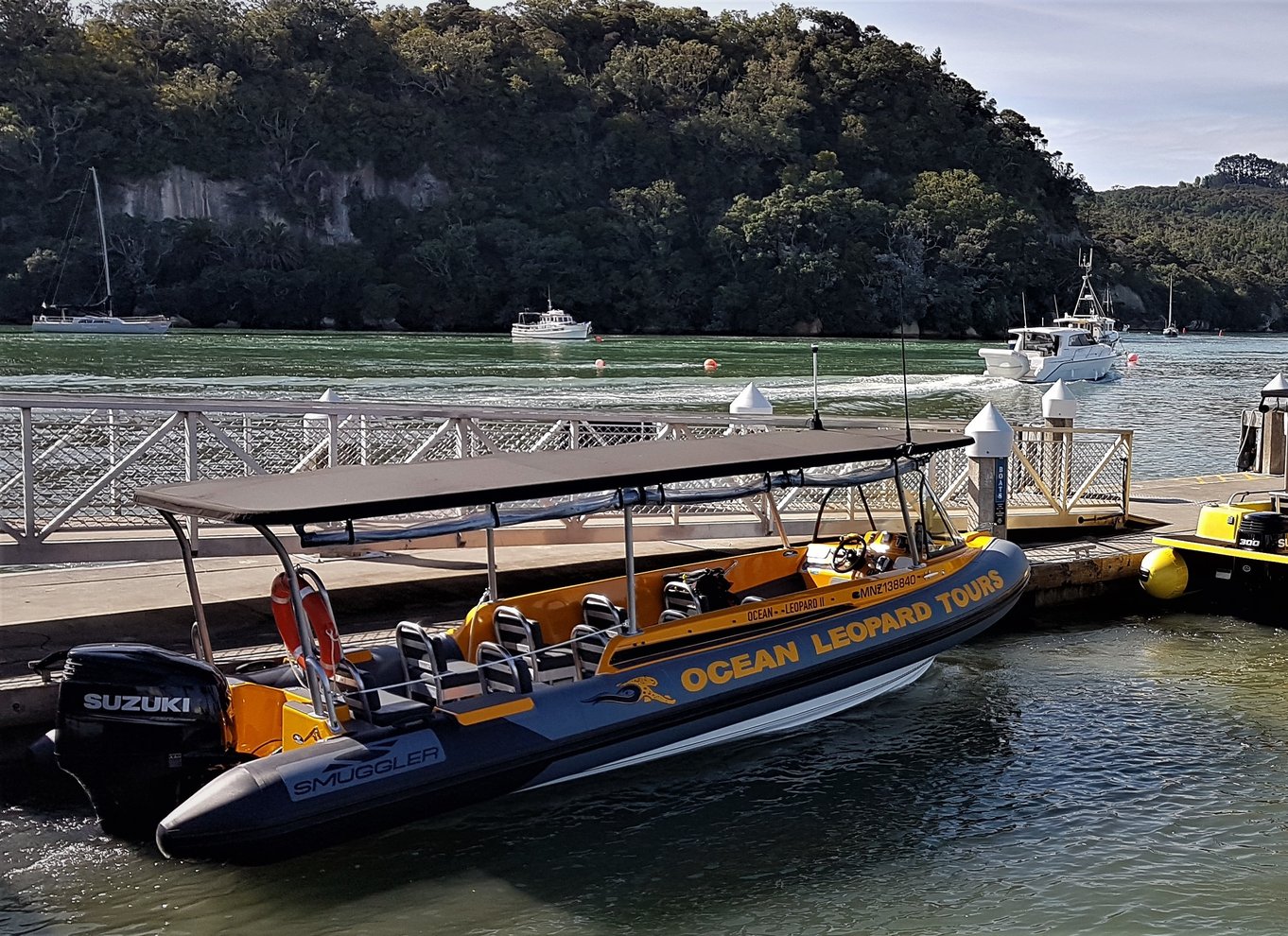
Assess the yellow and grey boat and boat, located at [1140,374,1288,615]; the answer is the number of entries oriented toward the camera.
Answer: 0

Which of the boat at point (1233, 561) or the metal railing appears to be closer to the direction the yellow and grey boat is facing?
the boat

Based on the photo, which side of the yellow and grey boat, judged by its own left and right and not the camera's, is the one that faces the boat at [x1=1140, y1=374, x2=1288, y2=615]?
front

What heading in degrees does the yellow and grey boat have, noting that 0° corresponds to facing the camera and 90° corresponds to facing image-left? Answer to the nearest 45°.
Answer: approximately 225°
